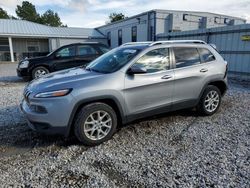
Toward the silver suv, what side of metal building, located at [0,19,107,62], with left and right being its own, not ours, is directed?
front

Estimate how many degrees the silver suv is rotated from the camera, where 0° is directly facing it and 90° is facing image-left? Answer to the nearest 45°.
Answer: approximately 45°

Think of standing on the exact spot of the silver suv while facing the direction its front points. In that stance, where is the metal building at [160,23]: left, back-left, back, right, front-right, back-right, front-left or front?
back-right

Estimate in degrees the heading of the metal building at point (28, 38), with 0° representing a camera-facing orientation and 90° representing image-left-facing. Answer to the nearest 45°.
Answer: approximately 0°

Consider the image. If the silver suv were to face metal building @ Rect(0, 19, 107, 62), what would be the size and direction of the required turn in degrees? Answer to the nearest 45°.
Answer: approximately 90° to its right

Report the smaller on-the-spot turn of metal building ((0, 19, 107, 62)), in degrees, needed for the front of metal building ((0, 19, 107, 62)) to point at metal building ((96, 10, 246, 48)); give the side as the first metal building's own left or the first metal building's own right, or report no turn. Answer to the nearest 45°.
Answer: approximately 45° to the first metal building's own left

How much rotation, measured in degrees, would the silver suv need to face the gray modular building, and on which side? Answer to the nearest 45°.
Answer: approximately 135° to its right

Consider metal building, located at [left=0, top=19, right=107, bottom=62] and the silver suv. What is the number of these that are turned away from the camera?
0

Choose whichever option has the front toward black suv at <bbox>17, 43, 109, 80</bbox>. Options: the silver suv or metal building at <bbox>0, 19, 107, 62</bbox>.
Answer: the metal building

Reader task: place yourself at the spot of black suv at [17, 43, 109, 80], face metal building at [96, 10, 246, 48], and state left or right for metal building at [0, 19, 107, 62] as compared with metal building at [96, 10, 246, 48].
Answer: left
